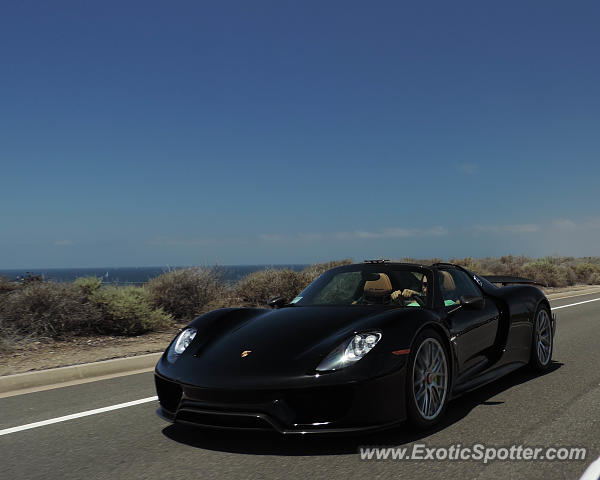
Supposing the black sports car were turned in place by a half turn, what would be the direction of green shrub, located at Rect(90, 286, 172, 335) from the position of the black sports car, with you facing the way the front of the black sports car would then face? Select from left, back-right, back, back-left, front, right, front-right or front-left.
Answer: left

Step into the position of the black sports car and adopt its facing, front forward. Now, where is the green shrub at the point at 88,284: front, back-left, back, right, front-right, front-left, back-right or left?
right

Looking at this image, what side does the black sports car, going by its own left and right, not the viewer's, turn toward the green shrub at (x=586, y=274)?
back

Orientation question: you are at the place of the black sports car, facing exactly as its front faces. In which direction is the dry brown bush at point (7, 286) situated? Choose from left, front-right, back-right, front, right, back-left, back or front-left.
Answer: right

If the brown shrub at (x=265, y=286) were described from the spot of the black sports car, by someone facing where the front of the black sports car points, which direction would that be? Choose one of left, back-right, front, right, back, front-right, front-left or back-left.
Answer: back-right

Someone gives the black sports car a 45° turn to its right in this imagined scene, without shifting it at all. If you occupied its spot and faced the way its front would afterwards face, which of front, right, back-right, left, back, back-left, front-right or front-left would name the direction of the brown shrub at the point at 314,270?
right

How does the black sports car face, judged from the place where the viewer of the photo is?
facing the viewer and to the left of the viewer

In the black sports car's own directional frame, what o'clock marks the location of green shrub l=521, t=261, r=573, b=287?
The green shrub is roughly at 5 o'clock from the black sports car.

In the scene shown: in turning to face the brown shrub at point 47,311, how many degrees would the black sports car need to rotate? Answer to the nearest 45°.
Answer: approximately 90° to its right

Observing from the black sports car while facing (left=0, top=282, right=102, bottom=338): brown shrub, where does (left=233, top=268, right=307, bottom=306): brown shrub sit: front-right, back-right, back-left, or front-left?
front-right
